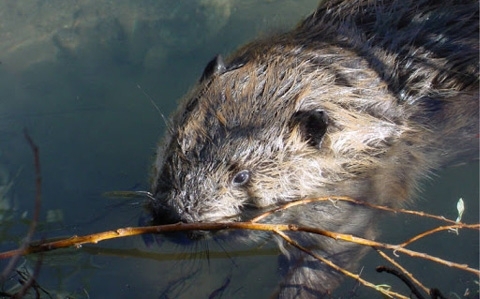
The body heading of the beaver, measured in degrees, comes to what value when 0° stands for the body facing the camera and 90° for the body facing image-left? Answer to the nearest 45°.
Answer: approximately 45°
